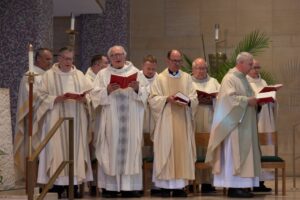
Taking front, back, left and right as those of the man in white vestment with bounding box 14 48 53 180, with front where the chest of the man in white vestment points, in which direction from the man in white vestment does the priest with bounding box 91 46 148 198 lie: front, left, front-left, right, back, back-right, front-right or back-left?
front-left

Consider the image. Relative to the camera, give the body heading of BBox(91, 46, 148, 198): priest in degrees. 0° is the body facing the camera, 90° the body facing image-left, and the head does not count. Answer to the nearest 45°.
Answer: approximately 0°

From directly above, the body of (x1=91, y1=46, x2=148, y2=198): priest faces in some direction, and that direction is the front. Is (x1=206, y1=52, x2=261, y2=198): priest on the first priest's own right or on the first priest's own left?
on the first priest's own left
